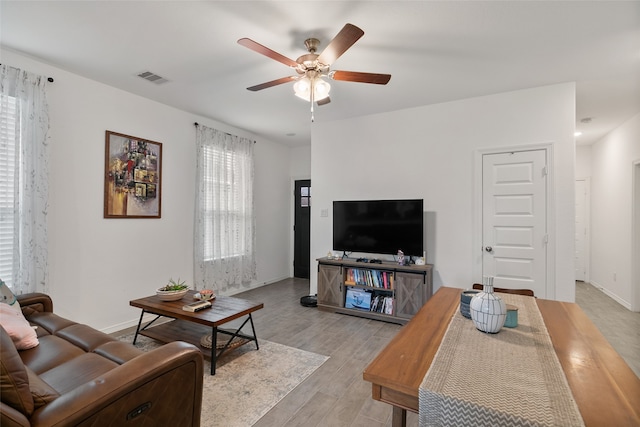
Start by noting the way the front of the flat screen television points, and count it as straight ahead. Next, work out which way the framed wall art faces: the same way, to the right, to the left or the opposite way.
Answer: to the left

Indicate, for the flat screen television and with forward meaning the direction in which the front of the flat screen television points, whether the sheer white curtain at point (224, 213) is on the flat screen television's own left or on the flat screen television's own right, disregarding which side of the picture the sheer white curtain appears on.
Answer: on the flat screen television's own right

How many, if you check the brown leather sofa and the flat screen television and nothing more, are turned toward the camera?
1

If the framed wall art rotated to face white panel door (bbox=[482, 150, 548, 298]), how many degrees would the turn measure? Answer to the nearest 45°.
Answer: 0° — it already faces it

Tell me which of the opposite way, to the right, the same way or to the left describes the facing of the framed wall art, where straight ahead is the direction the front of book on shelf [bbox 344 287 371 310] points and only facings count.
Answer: to the left

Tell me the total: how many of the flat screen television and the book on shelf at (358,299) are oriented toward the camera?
2

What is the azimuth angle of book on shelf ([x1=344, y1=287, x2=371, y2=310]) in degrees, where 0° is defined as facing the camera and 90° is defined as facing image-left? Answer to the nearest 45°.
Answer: approximately 0°

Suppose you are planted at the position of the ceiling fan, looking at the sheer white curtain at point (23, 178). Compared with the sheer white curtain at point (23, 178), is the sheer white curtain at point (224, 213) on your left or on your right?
right

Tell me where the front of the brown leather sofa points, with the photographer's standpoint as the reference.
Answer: facing away from the viewer and to the right of the viewer

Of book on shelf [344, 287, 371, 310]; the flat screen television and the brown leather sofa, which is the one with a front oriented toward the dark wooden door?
the brown leather sofa

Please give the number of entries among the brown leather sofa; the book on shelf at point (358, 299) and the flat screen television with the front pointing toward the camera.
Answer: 2
